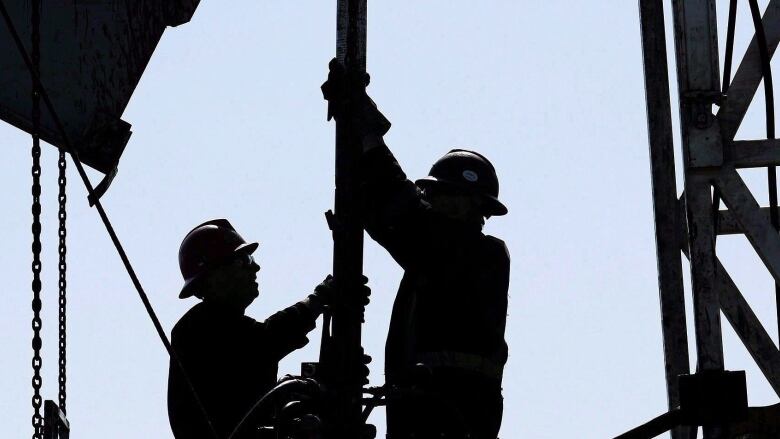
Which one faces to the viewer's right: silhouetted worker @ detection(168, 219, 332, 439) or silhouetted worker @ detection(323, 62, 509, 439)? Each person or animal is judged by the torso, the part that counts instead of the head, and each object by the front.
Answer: silhouetted worker @ detection(168, 219, 332, 439)

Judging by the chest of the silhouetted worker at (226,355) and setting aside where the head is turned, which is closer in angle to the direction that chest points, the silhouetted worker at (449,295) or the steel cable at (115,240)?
the silhouetted worker

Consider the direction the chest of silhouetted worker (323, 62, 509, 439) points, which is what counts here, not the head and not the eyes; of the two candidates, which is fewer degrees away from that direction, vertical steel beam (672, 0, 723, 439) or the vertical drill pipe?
the vertical drill pipe

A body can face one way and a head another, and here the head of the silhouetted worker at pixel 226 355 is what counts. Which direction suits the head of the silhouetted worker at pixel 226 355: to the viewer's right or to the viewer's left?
to the viewer's right

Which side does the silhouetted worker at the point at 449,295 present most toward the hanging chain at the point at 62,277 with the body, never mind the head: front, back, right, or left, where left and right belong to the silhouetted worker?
front

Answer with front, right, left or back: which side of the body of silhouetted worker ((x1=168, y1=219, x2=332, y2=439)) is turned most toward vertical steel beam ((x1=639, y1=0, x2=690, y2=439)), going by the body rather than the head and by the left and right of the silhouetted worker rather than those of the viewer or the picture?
front

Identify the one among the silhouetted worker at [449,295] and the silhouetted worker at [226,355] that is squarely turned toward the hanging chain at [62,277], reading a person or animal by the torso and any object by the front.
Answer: the silhouetted worker at [449,295]

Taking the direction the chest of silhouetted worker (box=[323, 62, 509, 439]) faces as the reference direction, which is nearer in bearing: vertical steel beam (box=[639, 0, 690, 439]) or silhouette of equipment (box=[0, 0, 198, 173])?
the silhouette of equipment

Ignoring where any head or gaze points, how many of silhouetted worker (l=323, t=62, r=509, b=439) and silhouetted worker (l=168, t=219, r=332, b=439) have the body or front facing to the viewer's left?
1

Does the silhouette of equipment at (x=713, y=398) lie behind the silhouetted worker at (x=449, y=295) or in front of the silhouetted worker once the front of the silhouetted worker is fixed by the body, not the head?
behind

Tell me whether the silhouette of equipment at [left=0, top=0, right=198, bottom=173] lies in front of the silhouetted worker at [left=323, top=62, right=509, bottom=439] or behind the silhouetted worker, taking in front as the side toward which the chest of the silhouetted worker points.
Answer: in front

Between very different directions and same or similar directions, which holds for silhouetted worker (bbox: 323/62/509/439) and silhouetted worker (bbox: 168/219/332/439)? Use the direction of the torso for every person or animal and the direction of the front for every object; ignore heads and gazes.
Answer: very different directions

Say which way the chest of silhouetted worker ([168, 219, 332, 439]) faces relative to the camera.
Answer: to the viewer's right

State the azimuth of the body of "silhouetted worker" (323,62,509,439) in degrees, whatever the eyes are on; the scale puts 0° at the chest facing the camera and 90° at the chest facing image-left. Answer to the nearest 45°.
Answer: approximately 90°
